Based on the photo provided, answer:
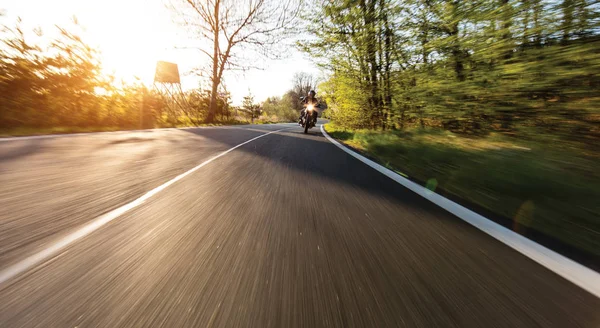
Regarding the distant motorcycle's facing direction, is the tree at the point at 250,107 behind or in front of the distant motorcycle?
behind

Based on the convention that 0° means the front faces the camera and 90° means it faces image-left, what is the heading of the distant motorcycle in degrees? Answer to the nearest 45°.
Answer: approximately 0°
